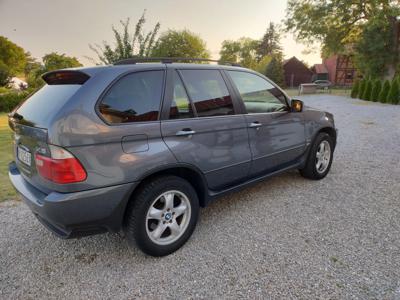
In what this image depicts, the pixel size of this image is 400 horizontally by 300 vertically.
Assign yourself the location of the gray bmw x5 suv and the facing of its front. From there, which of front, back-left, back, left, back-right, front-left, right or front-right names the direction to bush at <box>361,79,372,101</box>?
front

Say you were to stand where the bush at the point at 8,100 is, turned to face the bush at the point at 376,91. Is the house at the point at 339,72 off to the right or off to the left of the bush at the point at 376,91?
left

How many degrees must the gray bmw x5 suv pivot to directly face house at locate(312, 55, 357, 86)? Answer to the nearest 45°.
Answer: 0° — it already faces it

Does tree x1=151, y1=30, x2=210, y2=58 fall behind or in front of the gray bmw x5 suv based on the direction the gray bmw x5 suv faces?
in front

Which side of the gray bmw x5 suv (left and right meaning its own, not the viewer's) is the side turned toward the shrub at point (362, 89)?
front

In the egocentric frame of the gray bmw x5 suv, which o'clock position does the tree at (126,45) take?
The tree is roughly at 10 o'clock from the gray bmw x5 suv.

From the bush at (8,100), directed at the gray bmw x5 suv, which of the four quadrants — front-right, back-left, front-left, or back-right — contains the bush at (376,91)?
front-left

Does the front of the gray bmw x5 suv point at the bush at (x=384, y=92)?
yes

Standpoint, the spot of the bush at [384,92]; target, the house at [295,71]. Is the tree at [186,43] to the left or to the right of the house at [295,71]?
left

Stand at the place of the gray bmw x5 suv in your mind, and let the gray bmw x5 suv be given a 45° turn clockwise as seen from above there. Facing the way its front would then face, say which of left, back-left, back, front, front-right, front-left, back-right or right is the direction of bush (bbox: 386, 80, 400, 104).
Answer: front-left

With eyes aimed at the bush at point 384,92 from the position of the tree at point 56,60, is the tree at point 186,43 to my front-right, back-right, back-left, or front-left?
front-left

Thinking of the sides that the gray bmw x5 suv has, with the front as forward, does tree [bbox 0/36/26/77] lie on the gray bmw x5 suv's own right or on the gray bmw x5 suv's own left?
on the gray bmw x5 suv's own left

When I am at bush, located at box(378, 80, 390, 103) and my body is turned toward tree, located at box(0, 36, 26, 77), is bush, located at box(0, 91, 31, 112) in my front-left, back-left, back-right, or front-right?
front-left

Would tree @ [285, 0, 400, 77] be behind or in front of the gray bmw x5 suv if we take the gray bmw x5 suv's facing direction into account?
in front

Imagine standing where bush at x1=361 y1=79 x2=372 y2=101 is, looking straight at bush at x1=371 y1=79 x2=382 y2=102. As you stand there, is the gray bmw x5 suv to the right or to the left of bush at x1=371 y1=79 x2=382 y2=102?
right

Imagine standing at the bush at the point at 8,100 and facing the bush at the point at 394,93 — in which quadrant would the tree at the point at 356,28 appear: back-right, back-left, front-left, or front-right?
front-left

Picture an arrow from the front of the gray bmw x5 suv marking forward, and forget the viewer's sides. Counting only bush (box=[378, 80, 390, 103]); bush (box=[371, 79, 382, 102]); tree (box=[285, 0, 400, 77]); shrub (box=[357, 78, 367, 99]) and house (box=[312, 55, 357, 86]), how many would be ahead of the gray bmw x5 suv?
5

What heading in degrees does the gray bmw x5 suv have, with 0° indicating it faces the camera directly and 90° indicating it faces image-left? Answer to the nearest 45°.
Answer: approximately 225°
